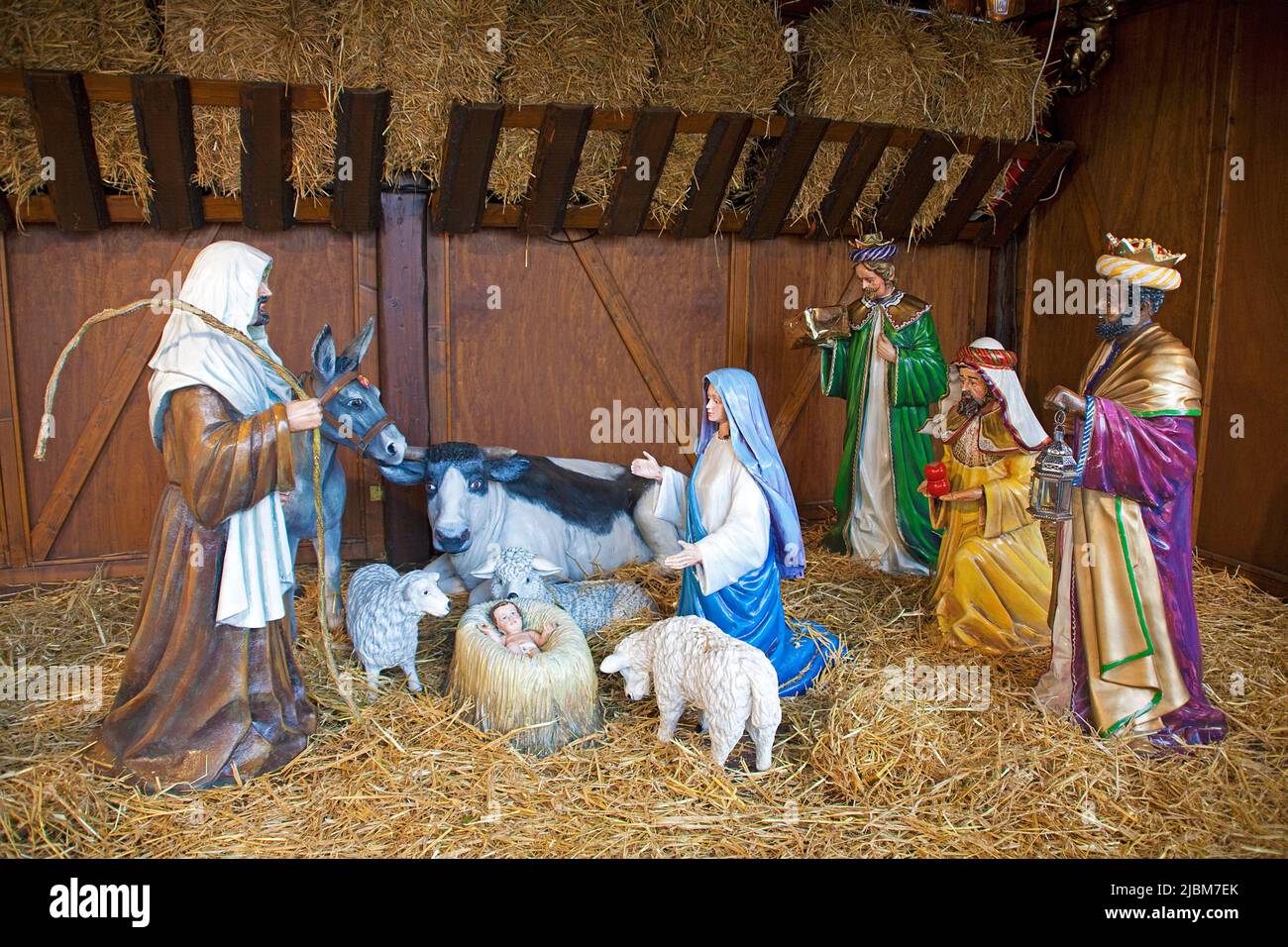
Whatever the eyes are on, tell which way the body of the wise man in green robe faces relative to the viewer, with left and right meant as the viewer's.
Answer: facing the viewer and to the left of the viewer

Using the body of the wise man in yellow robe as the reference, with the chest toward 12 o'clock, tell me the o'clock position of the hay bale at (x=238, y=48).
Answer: The hay bale is roughly at 1 o'clock from the wise man in yellow robe.

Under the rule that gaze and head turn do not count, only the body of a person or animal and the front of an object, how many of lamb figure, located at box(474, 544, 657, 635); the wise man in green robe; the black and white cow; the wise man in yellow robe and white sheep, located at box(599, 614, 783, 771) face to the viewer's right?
0

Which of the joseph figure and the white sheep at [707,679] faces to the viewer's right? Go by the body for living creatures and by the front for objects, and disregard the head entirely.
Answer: the joseph figure

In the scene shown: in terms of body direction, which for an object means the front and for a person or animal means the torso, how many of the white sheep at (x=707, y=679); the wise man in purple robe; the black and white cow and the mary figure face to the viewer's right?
0

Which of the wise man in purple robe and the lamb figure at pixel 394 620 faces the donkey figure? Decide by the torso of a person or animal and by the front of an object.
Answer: the wise man in purple robe

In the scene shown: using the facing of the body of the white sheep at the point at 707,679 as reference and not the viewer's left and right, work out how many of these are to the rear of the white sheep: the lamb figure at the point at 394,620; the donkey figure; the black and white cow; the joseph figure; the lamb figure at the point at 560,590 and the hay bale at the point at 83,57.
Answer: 0

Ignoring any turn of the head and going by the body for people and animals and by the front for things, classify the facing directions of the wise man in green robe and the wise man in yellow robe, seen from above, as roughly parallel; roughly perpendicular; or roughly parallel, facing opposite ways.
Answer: roughly parallel

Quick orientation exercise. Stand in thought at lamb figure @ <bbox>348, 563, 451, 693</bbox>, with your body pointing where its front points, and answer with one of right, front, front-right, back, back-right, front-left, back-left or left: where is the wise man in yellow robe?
front-left

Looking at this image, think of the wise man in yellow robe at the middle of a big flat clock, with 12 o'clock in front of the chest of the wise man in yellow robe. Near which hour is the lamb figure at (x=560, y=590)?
The lamb figure is roughly at 1 o'clock from the wise man in yellow robe.

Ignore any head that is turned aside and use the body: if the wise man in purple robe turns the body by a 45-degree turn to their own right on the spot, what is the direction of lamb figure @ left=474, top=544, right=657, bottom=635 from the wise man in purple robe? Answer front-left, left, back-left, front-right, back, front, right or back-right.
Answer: front-left

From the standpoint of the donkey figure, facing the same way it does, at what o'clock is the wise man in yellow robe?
The wise man in yellow robe is roughly at 11 o'clock from the donkey figure.

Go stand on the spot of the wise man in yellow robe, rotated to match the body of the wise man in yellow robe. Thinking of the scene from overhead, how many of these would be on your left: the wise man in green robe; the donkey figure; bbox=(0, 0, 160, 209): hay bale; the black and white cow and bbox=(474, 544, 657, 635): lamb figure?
0

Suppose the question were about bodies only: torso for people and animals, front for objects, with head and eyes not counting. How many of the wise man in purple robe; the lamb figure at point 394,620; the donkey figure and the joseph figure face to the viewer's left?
1

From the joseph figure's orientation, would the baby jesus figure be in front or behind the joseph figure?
in front

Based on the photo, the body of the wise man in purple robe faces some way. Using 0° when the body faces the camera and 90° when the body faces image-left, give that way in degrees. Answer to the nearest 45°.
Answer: approximately 90°

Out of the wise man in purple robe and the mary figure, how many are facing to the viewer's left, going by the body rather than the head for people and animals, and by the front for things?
2

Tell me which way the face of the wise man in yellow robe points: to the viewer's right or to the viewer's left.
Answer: to the viewer's left

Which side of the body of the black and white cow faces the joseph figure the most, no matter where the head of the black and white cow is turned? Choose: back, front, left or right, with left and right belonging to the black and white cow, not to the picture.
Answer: front

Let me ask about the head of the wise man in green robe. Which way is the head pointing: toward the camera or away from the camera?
toward the camera

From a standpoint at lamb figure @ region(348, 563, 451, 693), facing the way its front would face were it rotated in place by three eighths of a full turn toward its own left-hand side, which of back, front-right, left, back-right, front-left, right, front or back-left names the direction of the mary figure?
right

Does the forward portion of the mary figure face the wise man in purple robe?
no
